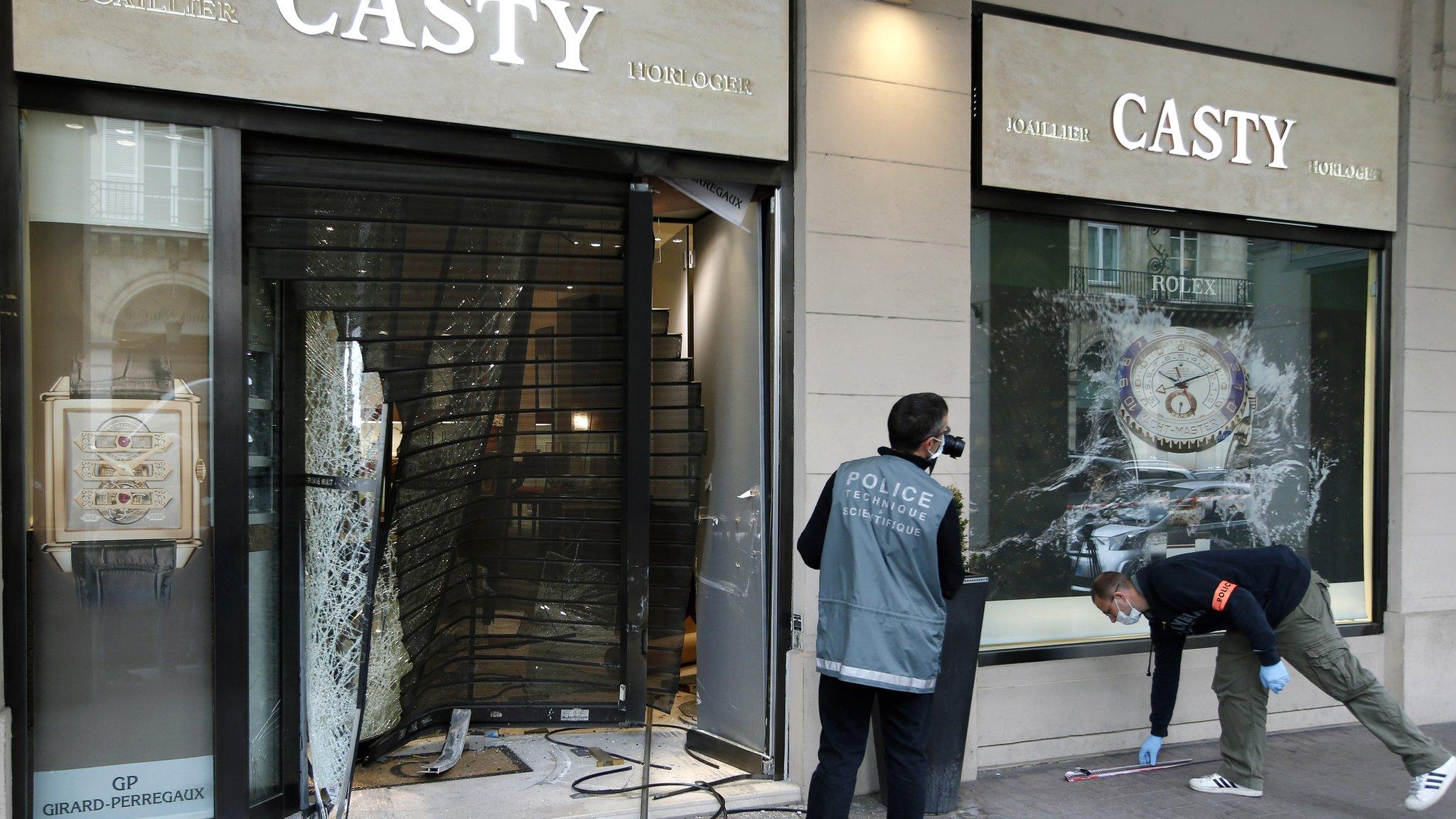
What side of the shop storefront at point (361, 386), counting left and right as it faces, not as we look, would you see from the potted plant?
left

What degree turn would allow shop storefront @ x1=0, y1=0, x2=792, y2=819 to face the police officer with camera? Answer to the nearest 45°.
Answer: approximately 45° to its left

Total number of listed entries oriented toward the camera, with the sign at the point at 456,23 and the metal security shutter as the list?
2

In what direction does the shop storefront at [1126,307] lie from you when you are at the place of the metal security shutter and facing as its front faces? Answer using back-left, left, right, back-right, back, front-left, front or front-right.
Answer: left

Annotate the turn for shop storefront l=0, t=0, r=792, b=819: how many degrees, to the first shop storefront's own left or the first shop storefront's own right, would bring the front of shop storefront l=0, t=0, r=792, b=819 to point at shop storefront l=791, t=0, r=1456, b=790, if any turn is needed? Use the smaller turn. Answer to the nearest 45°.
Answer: approximately 90° to the first shop storefront's own left

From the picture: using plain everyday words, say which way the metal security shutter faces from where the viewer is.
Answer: facing the viewer

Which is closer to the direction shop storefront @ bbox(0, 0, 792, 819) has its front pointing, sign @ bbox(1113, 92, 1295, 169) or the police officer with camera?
the police officer with camera

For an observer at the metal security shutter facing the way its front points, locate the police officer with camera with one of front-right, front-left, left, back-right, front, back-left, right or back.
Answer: front-left

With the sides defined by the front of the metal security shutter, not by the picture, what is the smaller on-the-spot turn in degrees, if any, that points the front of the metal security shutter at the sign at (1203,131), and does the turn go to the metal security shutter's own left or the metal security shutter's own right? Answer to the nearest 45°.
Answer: approximately 90° to the metal security shutter's own left

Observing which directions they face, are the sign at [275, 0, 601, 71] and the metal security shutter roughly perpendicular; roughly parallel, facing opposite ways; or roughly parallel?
roughly parallel

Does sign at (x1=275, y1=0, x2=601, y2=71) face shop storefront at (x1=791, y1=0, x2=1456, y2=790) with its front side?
no

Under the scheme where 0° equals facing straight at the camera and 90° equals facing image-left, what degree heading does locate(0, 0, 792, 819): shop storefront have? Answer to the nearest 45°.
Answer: approximately 0°

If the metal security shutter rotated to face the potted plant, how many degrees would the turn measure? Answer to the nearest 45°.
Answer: approximately 45° to its left
